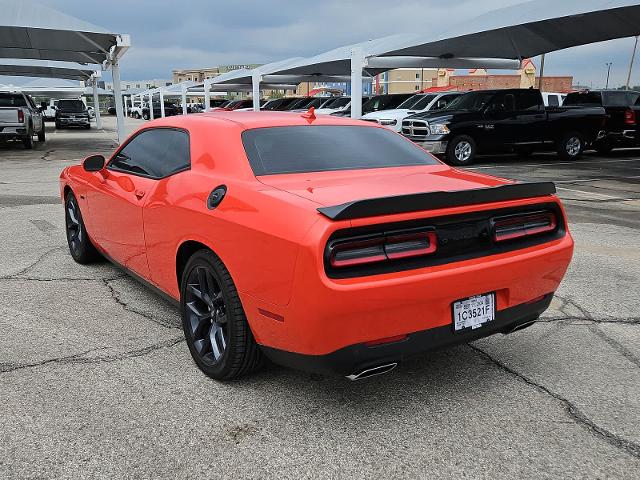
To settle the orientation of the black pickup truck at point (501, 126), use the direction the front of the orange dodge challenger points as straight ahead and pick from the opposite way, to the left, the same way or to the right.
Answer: to the left

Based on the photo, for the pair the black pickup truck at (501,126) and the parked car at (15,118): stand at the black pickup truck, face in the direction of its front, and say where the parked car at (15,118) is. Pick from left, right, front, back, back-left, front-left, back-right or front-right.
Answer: front-right

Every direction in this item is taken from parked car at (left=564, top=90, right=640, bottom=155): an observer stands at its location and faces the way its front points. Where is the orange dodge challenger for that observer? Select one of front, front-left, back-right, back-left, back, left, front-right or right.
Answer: back-left

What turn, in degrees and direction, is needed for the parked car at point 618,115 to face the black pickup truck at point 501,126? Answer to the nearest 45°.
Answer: approximately 90° to its left

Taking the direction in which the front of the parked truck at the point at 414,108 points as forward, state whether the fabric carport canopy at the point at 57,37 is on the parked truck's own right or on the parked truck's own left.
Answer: on the parked truck's own right

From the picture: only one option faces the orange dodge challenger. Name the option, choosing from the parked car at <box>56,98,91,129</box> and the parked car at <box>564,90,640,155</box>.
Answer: the parked car at <box>56,98,91,129</box>

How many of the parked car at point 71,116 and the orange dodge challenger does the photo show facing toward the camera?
1

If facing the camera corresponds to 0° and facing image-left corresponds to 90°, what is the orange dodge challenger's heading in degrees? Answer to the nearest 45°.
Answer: approximately 135°

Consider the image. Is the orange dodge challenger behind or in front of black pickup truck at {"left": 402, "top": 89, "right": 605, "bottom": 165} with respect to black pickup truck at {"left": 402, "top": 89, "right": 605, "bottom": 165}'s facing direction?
in front
